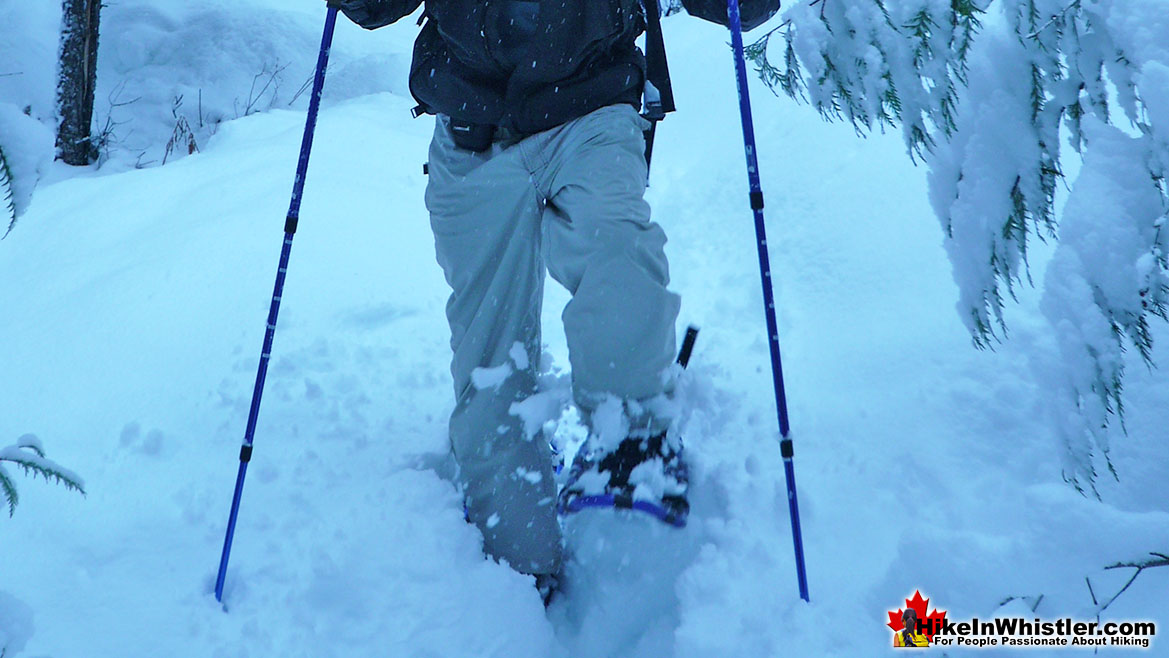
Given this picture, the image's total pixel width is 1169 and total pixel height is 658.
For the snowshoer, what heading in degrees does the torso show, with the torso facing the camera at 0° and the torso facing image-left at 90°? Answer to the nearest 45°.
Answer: approximately 0°

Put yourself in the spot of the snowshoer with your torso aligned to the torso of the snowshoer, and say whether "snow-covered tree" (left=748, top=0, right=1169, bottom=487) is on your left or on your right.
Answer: on your left
